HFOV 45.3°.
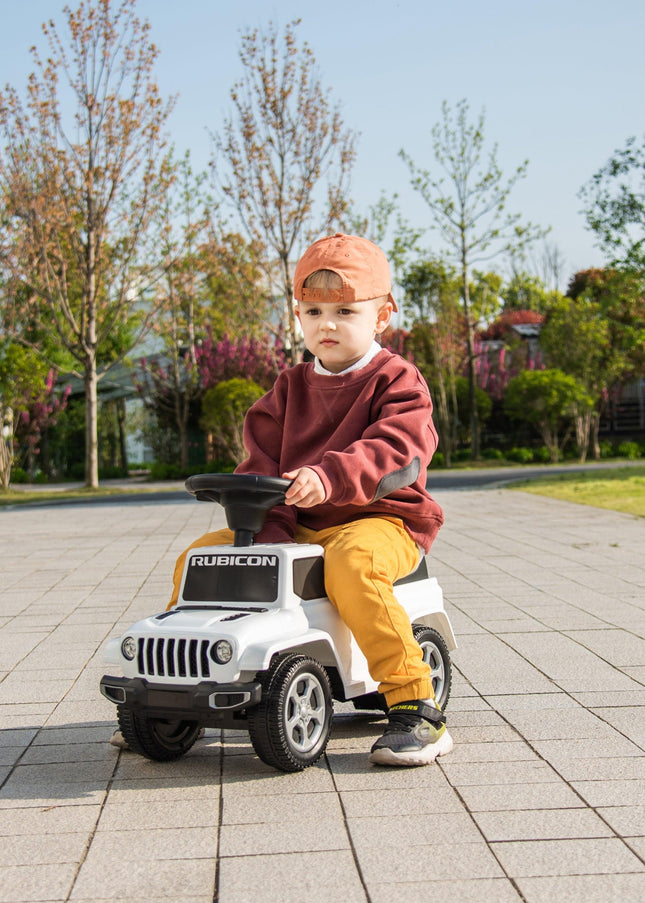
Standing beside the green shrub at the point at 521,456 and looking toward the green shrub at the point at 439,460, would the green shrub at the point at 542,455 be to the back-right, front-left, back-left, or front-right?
back-right

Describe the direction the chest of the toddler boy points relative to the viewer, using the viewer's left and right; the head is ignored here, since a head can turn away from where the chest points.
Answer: facing the viewer and to the left of the viewer

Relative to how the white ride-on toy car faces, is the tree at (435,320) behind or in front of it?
behind

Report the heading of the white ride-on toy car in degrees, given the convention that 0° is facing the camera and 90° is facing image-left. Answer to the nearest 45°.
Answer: approximately 45°

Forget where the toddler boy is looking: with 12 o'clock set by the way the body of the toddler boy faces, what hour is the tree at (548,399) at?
The tree is roughly at 5 o'clock from the toddler boy.

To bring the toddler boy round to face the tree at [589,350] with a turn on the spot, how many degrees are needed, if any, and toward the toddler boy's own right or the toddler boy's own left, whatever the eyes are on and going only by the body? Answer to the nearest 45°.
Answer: approximately 135° to the toddler boy's own right

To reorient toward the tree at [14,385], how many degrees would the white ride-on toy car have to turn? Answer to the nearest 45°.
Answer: approximately 135° to its right

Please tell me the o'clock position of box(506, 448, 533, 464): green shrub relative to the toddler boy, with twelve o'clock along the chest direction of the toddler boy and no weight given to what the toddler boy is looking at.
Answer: The green shrub is roughly at 5 o'clock from the toddler boy.

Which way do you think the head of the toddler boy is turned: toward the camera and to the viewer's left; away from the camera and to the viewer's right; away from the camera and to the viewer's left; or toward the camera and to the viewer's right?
toward the camera and to the viewer's left

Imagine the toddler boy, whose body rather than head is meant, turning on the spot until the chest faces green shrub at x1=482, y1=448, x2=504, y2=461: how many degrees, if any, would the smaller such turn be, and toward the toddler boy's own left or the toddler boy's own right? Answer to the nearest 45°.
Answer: approximately 135° to the toddler boy's own right
